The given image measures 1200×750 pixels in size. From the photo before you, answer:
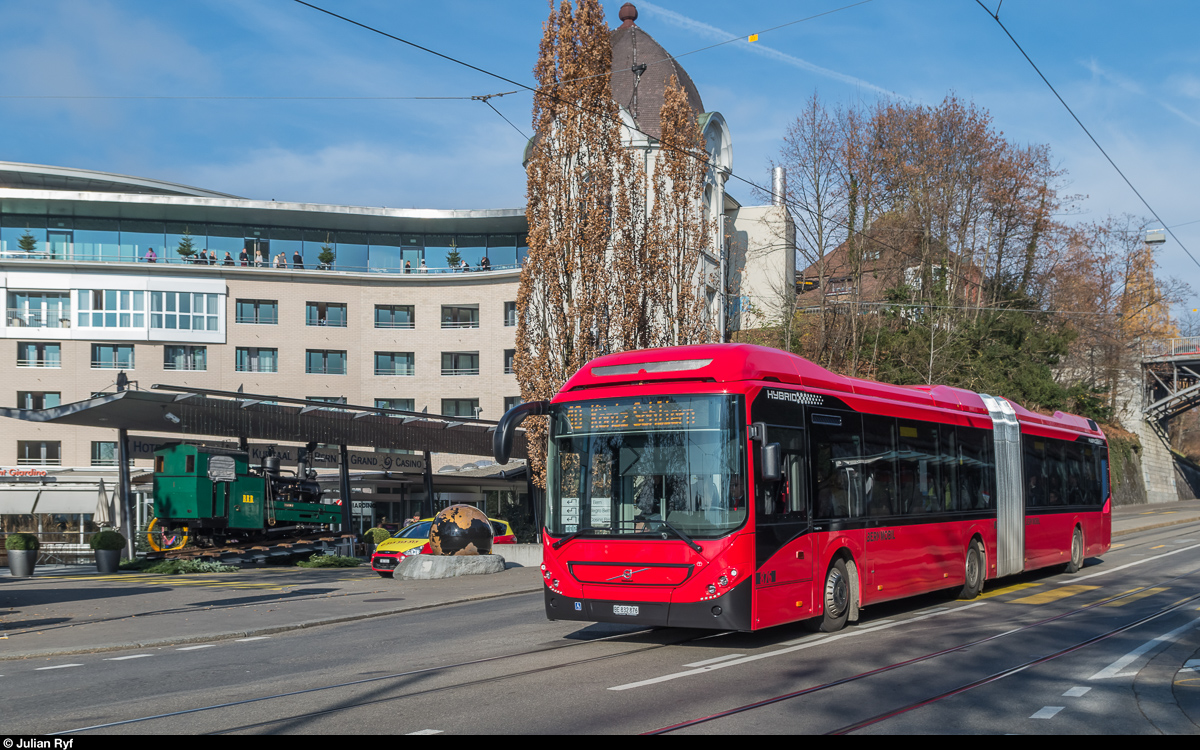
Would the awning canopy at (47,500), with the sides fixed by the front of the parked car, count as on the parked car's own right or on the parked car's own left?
on the parked car's own right

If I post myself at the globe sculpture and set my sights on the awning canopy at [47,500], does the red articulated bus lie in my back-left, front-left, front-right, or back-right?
back-left

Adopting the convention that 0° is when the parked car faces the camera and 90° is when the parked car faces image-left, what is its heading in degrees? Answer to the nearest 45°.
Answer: approximately 45°

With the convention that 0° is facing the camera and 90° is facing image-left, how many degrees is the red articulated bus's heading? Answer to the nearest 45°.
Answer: approximately 45°

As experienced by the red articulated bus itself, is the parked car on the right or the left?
on its right

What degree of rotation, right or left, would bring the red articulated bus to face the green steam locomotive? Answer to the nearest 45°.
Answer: approximately 90° to its right

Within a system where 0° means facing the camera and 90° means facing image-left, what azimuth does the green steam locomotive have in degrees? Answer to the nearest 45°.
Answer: approximately 225°

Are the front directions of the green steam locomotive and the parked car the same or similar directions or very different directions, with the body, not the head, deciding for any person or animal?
very different directions

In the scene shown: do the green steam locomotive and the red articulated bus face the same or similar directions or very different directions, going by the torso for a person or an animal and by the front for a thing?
very different directions
